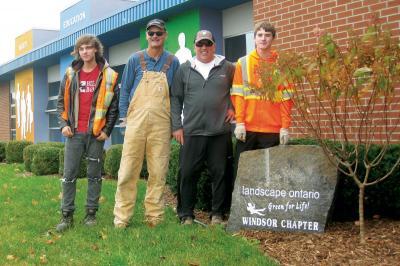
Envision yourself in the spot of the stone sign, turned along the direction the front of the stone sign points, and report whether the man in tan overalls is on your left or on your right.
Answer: on your right

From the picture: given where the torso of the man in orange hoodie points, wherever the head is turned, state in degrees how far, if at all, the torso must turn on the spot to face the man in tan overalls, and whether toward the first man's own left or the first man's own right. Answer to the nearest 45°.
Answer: approximately 90° to the first man's own right

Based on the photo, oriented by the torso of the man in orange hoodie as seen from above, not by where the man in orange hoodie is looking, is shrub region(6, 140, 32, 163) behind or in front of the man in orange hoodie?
behind

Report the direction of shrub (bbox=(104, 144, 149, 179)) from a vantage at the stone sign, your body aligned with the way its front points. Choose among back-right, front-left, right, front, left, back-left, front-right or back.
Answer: back-right

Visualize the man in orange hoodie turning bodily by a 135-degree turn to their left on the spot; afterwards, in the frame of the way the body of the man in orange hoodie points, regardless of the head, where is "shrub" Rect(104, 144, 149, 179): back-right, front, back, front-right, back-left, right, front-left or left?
left

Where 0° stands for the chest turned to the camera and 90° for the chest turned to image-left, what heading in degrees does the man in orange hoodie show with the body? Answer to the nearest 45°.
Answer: approximately 0°

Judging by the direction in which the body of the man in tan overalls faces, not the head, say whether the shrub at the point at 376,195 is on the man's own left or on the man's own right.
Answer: on the man's own left

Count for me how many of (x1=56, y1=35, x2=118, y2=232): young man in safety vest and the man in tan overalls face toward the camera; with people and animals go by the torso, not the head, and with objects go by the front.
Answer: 2
